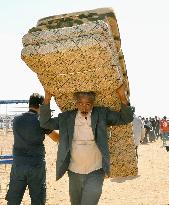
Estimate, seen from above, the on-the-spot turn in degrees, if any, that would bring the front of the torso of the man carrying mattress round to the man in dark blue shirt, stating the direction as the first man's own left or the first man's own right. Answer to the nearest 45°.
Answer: approximately 135° to the first man's own right

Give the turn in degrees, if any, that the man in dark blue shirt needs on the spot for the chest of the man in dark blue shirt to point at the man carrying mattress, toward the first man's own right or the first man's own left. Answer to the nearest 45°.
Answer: approximately 90° to the first man's own right

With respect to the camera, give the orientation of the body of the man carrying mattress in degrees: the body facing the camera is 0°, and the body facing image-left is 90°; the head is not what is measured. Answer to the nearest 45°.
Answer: approximately 0°

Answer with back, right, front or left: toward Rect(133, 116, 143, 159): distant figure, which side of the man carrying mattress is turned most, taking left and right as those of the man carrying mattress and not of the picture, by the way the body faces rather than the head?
back

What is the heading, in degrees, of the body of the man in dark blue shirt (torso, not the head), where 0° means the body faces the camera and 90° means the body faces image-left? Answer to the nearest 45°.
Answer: approximately 225°

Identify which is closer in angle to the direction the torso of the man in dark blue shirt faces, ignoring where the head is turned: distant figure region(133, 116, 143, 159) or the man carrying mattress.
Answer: the distant figure

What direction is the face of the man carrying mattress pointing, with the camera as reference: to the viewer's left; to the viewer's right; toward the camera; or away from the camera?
toward the camera

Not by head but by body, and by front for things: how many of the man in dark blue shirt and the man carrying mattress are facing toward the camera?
1

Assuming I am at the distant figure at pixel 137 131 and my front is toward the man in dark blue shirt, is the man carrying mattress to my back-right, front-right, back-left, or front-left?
front-left

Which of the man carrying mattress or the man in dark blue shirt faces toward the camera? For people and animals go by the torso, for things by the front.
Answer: the man carrying mattress

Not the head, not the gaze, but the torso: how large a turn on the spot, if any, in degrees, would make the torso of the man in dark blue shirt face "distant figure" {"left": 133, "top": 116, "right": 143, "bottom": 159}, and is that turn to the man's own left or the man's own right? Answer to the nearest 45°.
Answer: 0° — they already face them
